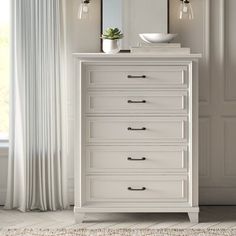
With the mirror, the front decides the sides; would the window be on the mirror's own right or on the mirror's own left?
on the mirror's own right

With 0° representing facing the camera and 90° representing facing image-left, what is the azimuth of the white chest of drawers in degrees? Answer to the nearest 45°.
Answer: approximately 0°

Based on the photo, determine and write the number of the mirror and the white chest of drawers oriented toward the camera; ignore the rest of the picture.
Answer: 2

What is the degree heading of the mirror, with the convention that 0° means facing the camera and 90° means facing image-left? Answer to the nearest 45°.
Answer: approximately 0°
